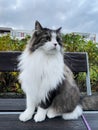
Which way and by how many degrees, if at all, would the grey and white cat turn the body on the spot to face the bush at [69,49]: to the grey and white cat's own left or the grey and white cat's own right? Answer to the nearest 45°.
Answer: approximately 135° to the grey and white cat's own right

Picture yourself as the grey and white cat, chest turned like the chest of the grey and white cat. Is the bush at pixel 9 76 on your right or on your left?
on your right
